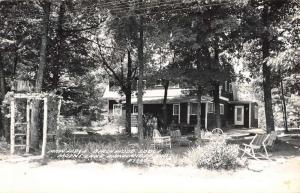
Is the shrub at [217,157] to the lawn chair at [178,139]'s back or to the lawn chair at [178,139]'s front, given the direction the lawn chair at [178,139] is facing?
to the front

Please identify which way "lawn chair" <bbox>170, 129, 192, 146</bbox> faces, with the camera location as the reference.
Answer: facing the viewer and to the right of the viewer
